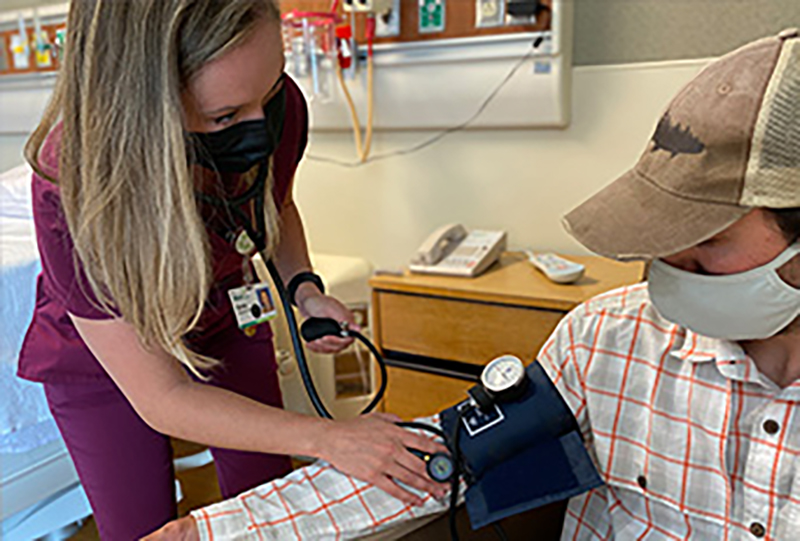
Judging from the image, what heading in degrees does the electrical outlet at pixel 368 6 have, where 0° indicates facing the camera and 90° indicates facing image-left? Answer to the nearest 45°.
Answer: approximately 0°

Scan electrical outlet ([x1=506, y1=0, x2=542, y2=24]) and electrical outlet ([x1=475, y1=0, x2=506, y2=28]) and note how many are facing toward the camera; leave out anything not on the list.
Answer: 2

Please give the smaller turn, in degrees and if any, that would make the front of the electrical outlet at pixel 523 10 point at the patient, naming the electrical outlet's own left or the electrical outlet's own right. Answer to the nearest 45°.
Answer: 0° — it already faces them

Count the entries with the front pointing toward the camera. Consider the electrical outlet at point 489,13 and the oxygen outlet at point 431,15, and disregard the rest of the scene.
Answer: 2

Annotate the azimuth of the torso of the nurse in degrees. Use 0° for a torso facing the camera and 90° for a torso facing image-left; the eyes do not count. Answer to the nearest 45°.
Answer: approximately 315°
